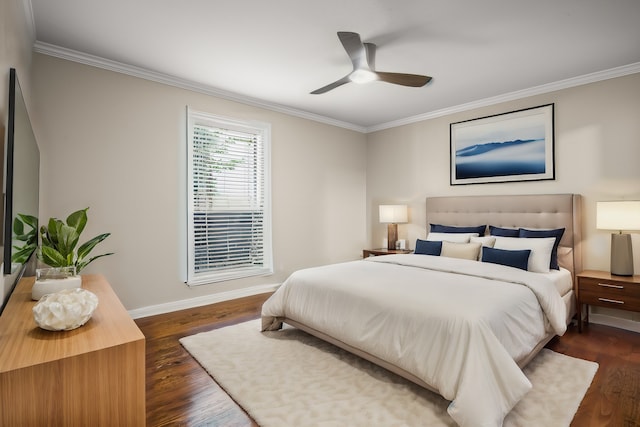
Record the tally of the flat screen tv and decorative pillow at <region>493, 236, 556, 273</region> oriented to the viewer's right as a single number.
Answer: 1

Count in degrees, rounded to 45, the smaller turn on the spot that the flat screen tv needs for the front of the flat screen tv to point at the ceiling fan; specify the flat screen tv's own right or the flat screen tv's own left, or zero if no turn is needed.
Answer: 0° — it already faces it

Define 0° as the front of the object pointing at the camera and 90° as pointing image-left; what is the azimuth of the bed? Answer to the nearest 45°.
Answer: approximately 45°

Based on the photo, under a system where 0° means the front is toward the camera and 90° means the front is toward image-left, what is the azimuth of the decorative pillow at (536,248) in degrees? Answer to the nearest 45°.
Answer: approximately 0°

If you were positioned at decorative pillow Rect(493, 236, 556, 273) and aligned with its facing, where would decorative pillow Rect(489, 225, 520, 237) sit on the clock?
decorative pillow Rect(489, 225, 520, 237) is roughly at 5 o'clock from decorative pillow Rect(493, 236, 556, 273).

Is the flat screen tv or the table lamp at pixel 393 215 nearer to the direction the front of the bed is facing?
the flat screen tv

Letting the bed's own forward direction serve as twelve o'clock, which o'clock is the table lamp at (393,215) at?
The table lamp is roughly at 4 o'clock from the bed.

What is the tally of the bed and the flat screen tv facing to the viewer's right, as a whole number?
1

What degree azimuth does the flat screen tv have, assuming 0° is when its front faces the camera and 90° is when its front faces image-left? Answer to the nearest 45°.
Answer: approximately 270°

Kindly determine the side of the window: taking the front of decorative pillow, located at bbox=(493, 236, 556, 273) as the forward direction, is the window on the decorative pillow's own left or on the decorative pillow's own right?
on the decorative pillow's own right

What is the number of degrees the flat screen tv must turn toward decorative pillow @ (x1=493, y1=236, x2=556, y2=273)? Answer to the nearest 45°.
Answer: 0° — it already faces it

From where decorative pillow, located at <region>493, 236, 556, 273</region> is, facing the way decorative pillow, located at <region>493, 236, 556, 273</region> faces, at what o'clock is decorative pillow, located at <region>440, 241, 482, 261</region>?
decorative pillow, located at <region>440, 241, 482, 261</region> is roughly at 3 o'clock from decorative pillow, located at <region>493, 236, 556, 273</region>.
